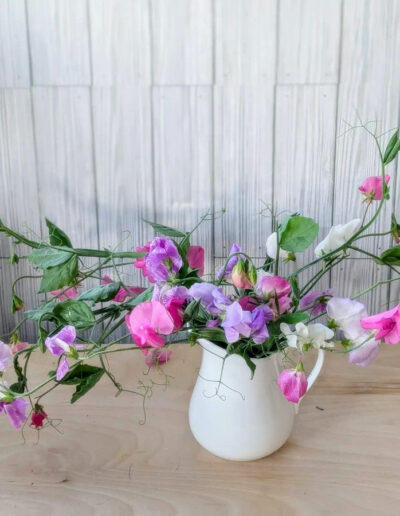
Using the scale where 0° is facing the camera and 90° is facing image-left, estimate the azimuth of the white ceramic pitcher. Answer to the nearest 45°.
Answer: approximately 90°
